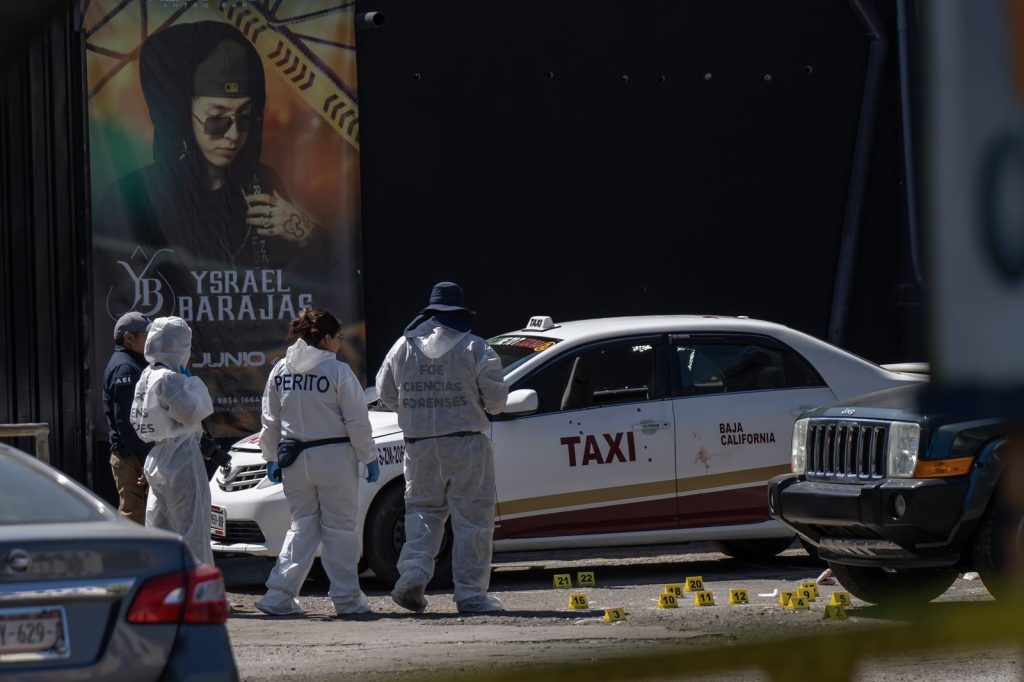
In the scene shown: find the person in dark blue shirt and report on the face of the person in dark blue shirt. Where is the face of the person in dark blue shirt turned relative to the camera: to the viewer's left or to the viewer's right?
to the viewer's right

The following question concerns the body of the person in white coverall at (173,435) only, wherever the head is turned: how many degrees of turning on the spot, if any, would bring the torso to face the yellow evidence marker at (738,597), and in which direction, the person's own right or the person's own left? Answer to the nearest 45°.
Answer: approximately 45° to the person's own right

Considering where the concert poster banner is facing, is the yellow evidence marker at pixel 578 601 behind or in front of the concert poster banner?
in front

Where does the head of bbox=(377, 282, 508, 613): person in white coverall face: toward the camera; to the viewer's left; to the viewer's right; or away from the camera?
away from the camera

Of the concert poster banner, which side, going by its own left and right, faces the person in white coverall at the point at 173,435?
front

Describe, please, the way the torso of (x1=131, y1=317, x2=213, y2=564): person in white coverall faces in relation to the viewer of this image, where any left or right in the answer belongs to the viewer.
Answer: facing away from the viewer and to the right of the viewer

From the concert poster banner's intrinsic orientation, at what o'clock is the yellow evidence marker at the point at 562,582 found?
The yellow evidence marker is roughly at 11 o'clock from the concert poster banner.

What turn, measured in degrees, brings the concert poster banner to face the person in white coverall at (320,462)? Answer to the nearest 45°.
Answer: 0° — it already faces them

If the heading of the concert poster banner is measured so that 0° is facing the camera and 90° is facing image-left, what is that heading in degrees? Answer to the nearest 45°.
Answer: approximately 0°

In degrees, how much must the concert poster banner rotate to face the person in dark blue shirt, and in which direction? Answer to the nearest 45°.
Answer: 0° — it already faces them

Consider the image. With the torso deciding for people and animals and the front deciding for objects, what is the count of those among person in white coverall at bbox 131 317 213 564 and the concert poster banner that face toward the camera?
1

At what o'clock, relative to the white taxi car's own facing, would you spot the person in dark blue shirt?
The person in dark blue shirt is roughly at 1 o'clock from the white taxi car.

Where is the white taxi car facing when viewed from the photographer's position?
facing the viewer and to the left of the viewer
